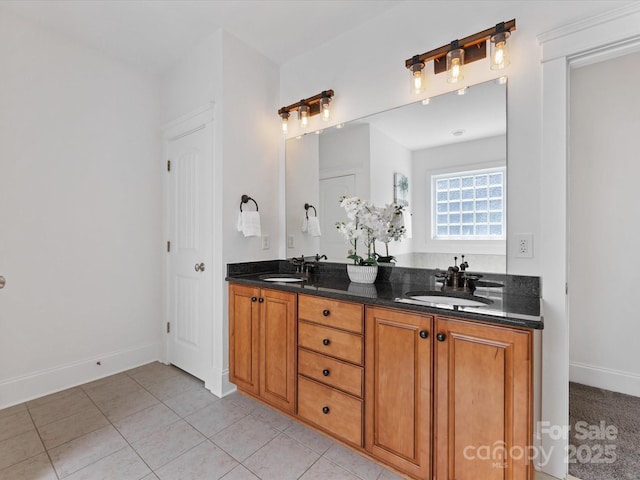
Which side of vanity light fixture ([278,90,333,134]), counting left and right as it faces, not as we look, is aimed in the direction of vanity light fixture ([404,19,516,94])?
left

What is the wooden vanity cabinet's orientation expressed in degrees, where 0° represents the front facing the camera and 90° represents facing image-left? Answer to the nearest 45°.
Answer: approximately 45°

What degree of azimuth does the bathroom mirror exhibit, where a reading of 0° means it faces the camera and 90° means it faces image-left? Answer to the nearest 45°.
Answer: approximately 45°

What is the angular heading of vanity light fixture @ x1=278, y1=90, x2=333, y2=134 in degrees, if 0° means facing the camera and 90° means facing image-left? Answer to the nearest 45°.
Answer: approximately 45°
